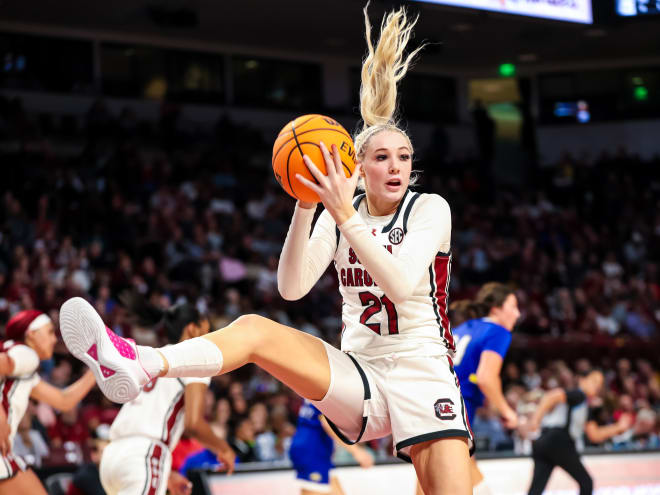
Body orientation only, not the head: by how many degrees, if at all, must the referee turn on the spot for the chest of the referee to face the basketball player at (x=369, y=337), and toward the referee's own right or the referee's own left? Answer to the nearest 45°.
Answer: approximately 90° to the referee's own right

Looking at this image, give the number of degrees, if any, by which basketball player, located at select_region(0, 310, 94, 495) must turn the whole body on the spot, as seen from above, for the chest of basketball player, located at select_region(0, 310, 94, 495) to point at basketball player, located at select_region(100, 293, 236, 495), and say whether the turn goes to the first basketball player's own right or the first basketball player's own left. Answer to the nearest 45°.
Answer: approximately 45° to the first basketball player's own right

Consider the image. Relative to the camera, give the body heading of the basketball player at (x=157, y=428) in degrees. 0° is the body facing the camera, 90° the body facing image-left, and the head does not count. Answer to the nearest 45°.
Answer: approximately 225°

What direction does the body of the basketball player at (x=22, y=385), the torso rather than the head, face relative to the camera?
to the viewer's right

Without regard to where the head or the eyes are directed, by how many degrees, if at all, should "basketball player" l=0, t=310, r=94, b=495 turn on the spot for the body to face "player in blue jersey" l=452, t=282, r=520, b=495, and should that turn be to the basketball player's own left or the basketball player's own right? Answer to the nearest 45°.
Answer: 0° — they already face them

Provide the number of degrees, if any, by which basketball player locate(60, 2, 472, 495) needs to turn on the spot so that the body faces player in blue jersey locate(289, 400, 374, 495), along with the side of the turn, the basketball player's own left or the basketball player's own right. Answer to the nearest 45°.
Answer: approximately 135° to the basketball player's own right

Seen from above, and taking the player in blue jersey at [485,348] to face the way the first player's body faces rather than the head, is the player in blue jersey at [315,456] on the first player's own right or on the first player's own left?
on the first player's own left
